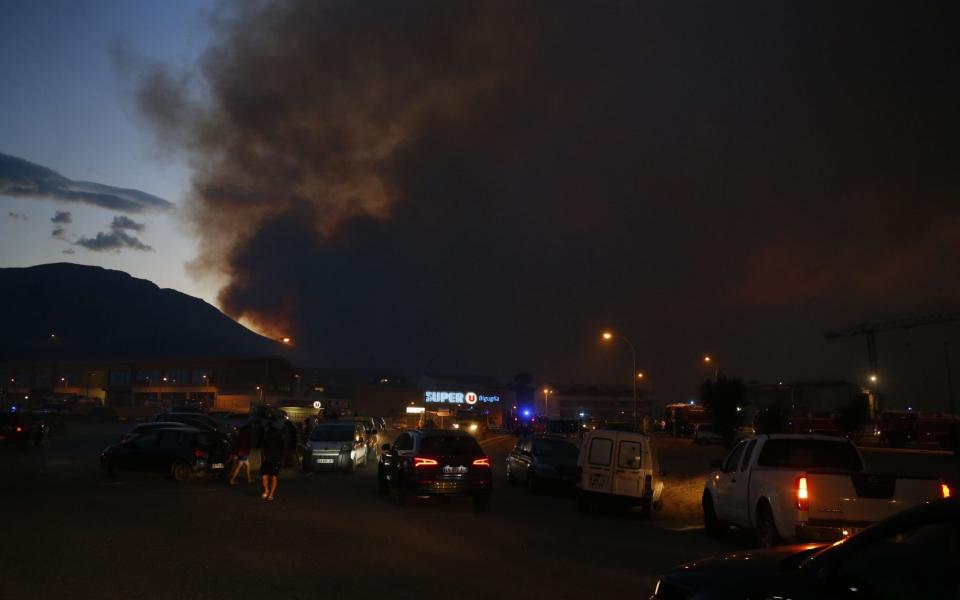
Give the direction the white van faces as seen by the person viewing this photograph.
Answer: facing away from the viewer

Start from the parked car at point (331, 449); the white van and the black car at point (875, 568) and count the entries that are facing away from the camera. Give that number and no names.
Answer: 1

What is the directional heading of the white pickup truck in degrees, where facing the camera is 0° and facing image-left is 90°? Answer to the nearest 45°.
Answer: approximately 135°

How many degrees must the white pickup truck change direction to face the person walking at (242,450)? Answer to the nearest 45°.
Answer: approximately 45° to its left

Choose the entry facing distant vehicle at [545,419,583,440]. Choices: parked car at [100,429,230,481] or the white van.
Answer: the white van

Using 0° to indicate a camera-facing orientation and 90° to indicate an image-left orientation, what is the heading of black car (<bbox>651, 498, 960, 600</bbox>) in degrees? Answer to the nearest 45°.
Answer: approximately 90°

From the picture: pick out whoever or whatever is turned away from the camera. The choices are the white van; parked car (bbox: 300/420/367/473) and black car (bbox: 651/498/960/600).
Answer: the white van

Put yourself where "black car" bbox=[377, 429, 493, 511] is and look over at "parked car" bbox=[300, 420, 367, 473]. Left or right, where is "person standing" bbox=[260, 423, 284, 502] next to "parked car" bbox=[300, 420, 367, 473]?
left

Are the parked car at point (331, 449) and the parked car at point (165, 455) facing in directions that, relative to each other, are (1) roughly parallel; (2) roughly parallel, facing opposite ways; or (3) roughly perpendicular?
roughly perpendicular

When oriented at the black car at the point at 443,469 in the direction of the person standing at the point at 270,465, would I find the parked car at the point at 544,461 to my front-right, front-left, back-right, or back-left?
back-right

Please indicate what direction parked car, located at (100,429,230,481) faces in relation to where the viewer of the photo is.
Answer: facing away from the viewer and to the left of the viewer

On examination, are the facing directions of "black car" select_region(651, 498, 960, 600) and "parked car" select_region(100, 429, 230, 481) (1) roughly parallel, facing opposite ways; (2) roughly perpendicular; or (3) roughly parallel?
roughly parallel

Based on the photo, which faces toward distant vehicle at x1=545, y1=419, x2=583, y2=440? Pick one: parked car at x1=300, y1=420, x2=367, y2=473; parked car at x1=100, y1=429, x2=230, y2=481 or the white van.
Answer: the white van
